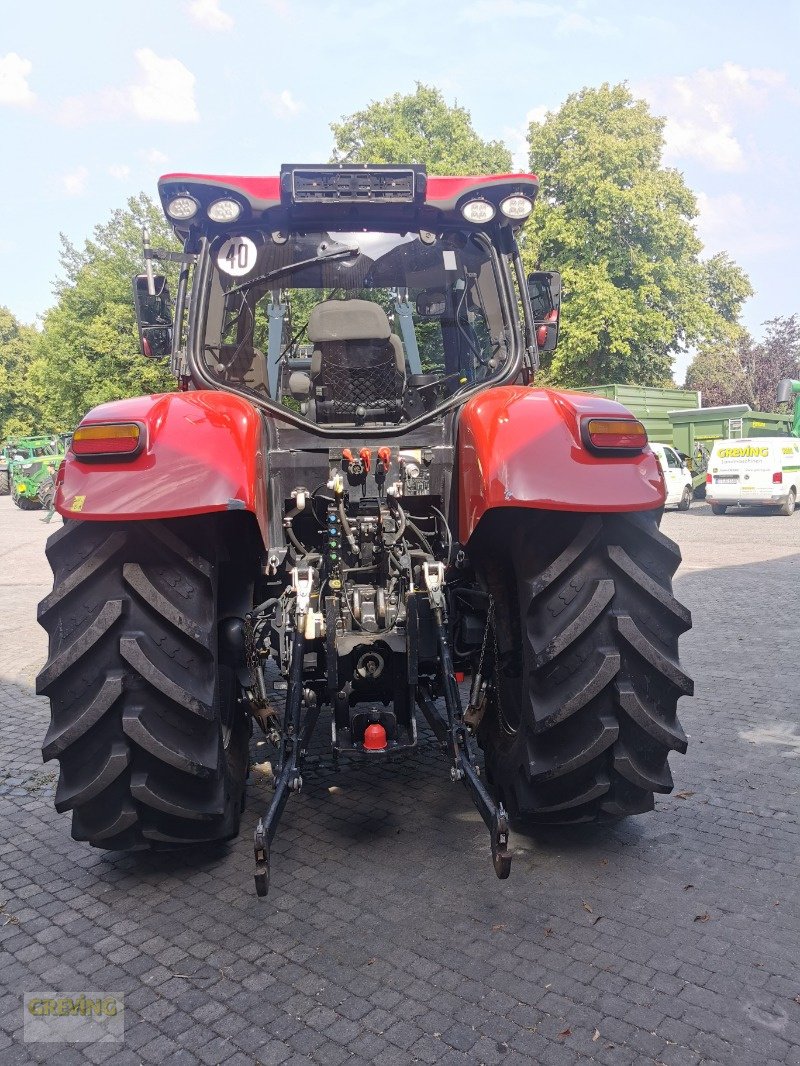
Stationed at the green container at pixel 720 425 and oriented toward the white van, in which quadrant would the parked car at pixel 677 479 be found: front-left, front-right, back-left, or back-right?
front-right

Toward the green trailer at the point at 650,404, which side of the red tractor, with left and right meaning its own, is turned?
front

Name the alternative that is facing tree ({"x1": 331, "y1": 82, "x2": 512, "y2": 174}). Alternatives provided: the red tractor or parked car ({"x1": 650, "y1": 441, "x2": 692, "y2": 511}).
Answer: the red tractor

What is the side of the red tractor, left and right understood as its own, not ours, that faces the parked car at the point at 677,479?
front

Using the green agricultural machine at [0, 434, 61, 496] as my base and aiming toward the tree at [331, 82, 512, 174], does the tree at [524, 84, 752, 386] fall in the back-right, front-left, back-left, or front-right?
front-right

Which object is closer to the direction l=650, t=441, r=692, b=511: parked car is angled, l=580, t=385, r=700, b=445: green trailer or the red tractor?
the red tractor

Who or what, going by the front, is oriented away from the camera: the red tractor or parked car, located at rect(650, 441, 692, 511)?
the red tractor

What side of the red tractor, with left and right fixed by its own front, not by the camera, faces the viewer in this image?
back

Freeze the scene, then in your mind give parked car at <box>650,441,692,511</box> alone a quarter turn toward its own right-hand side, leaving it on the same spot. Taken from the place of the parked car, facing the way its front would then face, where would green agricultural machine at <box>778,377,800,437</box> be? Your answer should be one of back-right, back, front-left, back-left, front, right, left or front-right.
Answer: back

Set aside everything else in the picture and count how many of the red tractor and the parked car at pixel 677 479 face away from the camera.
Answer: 1

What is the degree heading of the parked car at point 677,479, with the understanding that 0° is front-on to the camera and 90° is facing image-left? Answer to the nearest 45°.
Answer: approximately 315°

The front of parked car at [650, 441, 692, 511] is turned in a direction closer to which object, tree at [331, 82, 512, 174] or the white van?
the white van

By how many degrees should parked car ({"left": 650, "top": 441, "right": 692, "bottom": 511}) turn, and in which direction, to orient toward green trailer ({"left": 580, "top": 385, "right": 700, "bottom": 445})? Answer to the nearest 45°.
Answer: approximately 135° to its left
